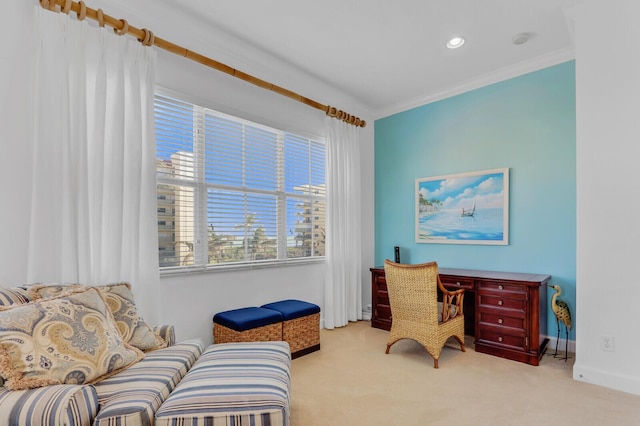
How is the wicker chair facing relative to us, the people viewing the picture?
facing away from the viewer and to the right of the viewer

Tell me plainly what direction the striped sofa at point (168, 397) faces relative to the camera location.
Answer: facing to the right of the viewer

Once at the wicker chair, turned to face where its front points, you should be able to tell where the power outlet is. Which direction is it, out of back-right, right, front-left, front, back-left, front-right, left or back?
front-right

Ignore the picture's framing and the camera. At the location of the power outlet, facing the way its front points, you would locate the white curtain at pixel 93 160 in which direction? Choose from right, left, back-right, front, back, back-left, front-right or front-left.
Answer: front-right

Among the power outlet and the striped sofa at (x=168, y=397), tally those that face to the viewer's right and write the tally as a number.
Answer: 1
